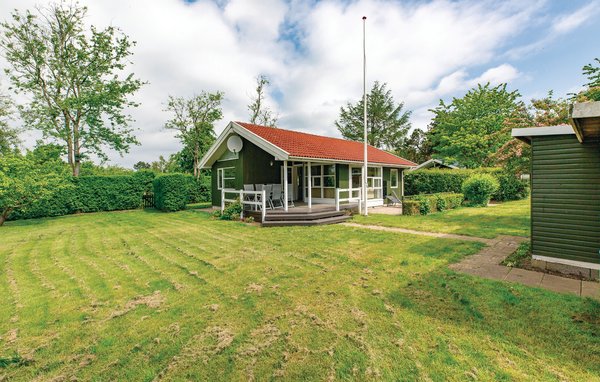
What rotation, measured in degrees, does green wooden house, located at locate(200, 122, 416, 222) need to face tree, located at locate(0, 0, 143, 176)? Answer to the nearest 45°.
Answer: approximately 135° to its right

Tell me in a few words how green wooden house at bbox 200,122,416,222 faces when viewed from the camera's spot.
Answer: facing the viewer and to the right of the viewer

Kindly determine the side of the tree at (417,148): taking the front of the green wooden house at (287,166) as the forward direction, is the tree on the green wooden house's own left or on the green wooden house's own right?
on the green wooden house's own left

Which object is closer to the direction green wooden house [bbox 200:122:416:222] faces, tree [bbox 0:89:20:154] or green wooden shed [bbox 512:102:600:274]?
the green wooden shed

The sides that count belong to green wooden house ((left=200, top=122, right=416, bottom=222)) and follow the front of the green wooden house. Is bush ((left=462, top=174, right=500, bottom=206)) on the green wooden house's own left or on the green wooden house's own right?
on the green wooden house's own left

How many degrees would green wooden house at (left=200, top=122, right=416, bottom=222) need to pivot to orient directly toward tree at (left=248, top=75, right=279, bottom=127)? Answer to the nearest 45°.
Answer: approximately 135° to its left

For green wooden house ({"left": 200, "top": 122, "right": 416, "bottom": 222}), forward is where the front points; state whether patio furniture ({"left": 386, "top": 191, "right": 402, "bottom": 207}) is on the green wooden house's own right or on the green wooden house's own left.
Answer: on the green wooden house's own left

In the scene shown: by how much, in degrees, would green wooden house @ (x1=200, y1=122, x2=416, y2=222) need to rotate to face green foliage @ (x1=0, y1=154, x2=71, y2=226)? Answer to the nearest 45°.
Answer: approximately 135° to its right

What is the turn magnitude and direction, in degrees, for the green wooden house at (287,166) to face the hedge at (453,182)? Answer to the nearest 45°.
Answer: approximately 90° to its left
